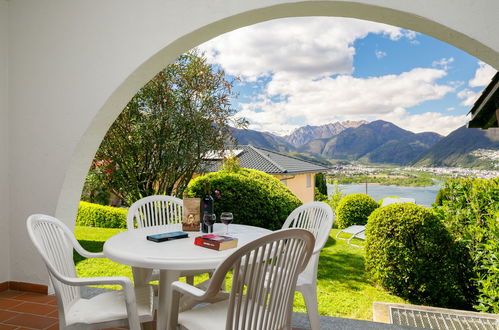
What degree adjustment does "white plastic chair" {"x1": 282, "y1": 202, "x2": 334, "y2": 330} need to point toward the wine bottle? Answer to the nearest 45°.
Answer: approximately 45° to its right

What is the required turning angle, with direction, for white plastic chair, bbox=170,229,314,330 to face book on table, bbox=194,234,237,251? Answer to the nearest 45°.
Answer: approximately 45° to its right

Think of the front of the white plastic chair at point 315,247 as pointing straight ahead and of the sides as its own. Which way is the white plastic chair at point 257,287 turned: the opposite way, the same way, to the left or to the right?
to the right

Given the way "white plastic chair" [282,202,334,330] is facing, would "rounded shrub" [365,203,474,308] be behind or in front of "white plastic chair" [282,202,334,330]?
behind

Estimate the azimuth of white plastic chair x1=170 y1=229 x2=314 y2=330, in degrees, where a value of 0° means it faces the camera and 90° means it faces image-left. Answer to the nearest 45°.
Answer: approximately 135°

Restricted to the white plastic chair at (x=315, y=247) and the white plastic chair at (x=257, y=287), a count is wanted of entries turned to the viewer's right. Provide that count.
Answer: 0

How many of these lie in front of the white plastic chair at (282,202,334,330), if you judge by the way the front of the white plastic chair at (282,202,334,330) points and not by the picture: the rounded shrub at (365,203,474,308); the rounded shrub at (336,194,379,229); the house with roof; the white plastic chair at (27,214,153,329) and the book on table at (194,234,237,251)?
2

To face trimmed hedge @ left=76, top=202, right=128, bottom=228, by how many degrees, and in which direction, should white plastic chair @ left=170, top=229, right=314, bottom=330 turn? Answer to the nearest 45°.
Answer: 0° — it already faces it

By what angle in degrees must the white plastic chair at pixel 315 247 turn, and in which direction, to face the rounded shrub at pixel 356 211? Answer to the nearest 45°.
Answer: approximately 135° to its right

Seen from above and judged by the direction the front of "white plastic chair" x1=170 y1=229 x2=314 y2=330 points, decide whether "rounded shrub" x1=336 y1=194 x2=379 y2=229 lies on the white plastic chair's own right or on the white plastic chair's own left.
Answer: on the white plastic chair's own right

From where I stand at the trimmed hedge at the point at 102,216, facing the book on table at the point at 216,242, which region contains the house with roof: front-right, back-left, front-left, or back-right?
back-left

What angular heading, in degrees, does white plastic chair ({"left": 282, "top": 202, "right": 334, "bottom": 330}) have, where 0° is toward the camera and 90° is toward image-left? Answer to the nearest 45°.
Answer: approximately 45°

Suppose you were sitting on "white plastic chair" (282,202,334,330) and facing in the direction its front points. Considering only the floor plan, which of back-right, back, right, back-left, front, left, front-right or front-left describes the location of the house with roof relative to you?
back-right
